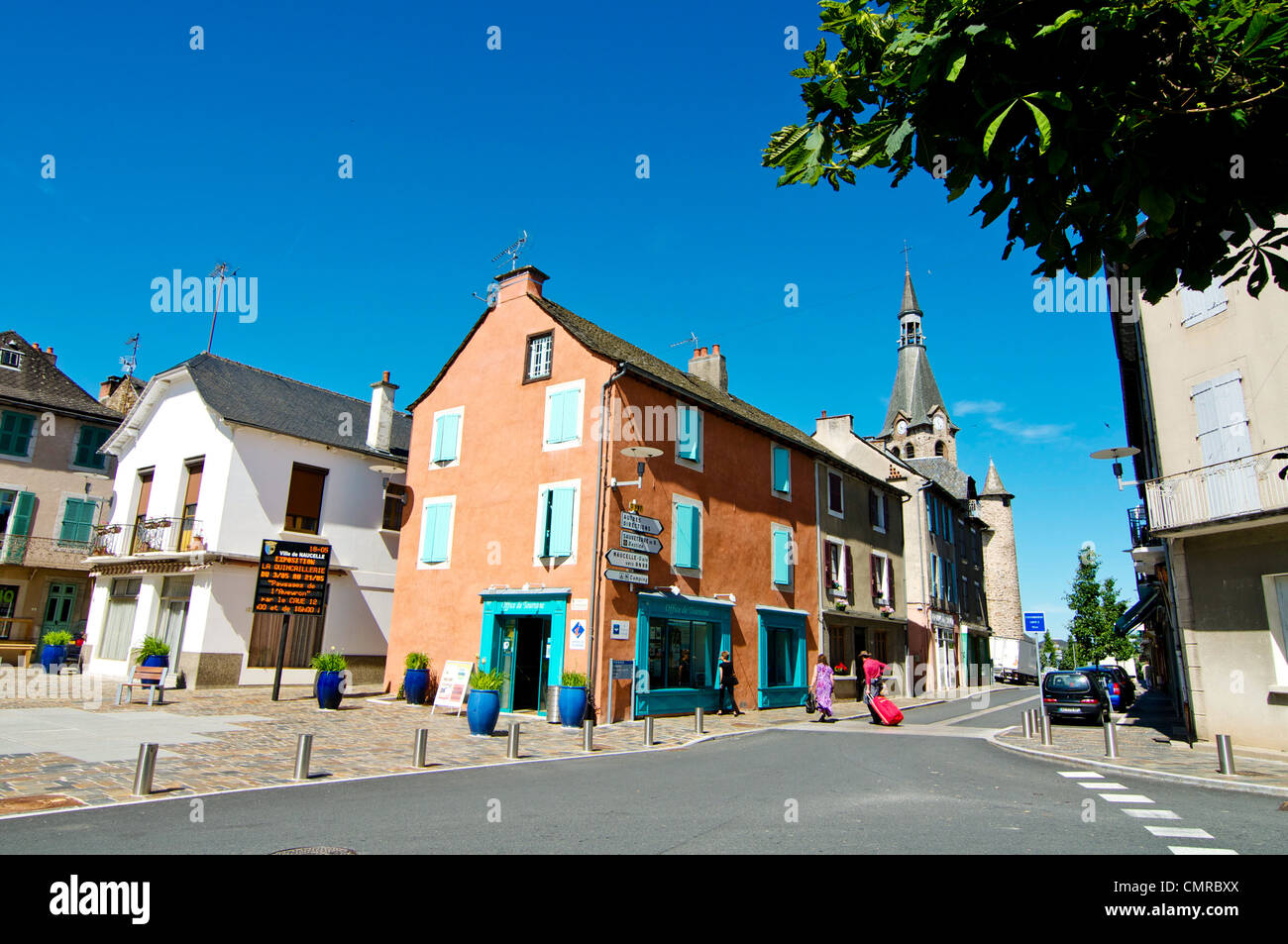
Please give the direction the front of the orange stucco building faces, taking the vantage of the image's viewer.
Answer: facing the viewer and to the left of the viewer

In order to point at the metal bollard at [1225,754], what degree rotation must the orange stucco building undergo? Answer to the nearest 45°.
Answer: approximately 90° to its left

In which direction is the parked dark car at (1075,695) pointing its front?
away from the camera

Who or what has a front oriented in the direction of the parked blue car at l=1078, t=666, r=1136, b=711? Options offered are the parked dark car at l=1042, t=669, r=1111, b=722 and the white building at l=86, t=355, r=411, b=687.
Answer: the parked dark car at l=1042, t=669, r=1111, b=722

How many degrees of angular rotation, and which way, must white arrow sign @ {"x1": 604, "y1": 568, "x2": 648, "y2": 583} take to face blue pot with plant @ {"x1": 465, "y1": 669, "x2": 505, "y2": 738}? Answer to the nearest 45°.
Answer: approximately 45° to its right

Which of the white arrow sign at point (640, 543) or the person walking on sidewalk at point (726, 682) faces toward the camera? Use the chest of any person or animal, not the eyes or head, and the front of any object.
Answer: the white arrow sign

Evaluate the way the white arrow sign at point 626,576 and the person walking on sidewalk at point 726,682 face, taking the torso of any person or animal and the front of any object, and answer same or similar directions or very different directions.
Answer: very different directions

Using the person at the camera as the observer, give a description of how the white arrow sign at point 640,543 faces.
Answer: facing the viewer

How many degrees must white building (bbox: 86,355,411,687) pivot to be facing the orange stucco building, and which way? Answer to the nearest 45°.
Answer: approximately 90° to its left

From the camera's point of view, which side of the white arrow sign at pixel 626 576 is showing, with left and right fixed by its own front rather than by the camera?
front

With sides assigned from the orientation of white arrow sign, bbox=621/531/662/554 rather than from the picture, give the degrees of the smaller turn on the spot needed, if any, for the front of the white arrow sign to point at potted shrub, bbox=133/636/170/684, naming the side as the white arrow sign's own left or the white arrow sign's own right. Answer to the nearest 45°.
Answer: approximately 90° to the white arrow sign's own right
